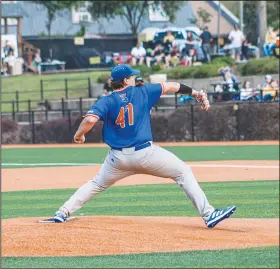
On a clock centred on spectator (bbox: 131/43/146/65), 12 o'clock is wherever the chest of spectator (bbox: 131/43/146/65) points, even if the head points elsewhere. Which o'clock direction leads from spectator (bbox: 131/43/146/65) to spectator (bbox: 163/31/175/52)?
spectator (bbox: 163/31/175/52) is roughly at 8 o'clock from spectator (bbox: 131/43/146/65).

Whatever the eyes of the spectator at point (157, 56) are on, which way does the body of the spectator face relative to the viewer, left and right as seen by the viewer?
facing the viewer and to the left of the viewer

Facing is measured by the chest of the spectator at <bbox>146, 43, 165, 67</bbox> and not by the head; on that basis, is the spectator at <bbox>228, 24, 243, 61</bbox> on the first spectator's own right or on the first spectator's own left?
on the first spectator's own left

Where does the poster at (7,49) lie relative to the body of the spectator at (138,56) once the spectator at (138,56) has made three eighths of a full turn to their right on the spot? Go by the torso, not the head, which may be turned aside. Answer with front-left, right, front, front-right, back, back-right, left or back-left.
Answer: front

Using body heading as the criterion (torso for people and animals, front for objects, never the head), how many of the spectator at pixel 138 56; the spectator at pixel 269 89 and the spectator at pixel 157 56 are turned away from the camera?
0

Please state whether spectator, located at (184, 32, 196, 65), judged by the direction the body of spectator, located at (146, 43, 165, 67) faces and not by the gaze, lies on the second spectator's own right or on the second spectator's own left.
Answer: on the second spectator's own left

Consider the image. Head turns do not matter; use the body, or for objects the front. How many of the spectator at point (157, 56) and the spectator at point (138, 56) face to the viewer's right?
0

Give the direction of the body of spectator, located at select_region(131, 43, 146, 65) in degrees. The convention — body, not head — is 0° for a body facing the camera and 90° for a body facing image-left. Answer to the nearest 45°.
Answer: approximately 0°

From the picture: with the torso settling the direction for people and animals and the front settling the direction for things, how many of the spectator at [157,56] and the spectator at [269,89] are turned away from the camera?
0

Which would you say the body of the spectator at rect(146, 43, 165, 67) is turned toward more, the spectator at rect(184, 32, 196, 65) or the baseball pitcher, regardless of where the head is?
the baseball pitcher

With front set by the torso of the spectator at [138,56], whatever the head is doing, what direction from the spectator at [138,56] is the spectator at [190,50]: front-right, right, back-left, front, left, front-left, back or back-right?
left

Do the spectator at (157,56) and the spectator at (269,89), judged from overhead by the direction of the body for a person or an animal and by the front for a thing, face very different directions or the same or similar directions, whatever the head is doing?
same or similar directions

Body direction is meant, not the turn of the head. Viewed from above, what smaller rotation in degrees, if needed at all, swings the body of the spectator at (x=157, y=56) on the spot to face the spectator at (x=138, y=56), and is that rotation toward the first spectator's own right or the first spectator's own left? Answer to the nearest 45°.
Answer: approximately 45° to the first spectator's own right
